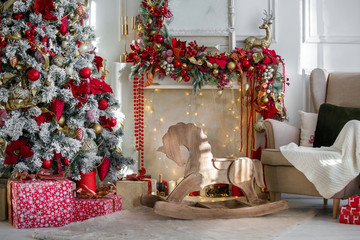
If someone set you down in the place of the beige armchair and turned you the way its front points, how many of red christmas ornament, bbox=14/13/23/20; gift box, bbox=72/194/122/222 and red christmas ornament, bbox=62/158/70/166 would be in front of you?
3

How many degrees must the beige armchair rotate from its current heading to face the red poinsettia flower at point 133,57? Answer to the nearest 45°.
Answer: approximately 45° to its right

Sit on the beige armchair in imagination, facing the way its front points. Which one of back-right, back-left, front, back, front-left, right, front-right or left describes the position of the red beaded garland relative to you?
front-right

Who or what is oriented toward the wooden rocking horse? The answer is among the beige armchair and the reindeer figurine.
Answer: the beige armchair

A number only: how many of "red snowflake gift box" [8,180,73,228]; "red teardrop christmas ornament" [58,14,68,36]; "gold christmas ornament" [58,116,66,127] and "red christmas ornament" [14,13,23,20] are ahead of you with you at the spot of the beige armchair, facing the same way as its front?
4

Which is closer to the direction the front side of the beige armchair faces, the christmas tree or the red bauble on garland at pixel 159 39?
the christmas tree

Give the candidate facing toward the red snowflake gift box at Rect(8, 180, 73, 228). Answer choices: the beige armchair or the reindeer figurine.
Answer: the beige armchair

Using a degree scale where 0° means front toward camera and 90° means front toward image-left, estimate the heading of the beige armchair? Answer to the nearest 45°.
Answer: approximately 45°

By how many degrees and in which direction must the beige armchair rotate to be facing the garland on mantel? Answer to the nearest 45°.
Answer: approximately 45° to its right

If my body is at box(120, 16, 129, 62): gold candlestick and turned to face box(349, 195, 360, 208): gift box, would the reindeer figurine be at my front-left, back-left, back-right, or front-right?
front-left

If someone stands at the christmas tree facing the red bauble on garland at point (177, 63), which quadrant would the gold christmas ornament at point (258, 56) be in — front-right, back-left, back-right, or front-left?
front-right
